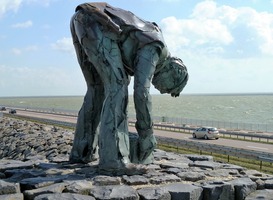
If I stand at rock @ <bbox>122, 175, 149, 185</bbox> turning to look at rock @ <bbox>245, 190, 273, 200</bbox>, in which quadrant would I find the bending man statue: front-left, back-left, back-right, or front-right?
back-left

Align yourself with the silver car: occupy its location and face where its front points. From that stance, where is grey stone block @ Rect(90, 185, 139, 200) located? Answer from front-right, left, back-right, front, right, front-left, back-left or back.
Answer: back-left

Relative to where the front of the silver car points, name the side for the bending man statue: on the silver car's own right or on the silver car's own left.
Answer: on the silver car's own left

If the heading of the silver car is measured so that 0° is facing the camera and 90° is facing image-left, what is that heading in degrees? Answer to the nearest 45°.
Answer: approximately 135°

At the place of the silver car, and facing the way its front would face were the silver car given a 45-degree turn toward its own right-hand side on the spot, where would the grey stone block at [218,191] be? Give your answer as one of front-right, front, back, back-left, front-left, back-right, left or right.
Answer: back

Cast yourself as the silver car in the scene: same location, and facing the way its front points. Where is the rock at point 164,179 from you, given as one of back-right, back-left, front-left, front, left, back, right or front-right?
back-left

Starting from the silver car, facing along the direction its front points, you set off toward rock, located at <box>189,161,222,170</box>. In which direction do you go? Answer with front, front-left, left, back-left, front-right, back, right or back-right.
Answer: back-left

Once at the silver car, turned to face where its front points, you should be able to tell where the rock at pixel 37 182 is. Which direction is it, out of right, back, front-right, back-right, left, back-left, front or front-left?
back-left

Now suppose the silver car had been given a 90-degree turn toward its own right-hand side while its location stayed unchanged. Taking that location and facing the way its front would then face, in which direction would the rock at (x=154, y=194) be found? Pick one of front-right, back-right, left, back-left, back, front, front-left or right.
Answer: back-right
